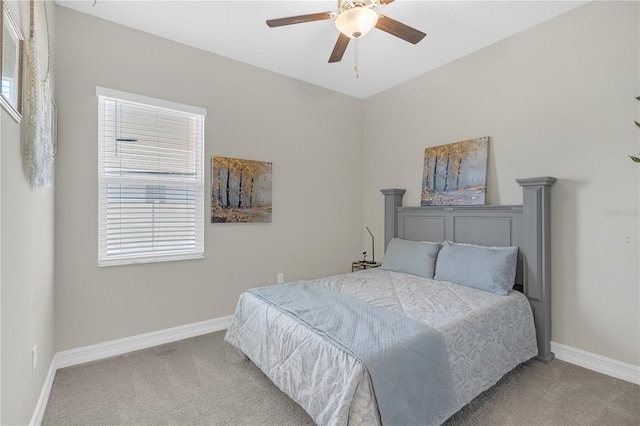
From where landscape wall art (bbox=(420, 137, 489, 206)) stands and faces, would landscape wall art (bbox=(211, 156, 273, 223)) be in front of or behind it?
in front

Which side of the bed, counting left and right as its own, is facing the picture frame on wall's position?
front

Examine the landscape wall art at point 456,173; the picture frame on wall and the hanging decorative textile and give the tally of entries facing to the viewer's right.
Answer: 2

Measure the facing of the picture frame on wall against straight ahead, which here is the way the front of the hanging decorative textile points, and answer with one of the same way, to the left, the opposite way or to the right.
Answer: the same way

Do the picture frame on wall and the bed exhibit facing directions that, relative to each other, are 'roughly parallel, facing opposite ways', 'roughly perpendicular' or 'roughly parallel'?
roughly parallel, facing opposite ways

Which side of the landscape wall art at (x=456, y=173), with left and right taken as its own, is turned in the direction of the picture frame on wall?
front

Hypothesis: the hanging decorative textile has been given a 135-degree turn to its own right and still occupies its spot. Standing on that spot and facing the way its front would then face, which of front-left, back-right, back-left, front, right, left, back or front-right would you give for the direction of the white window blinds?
back

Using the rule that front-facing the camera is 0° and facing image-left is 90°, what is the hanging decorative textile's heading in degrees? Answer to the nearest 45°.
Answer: approximately 270°

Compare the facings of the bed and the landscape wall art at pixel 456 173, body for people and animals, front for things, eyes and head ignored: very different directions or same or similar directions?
same or similar directions

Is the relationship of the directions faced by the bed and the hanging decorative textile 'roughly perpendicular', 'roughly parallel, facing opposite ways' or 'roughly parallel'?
roughly parallel, facing opposite ways

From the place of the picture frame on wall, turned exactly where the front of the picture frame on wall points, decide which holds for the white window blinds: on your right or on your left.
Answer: on your left

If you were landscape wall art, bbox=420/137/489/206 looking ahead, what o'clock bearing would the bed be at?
The bed is roughly at 11 o'clock from the landscape wall art.

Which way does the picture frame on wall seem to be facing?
to the viewer's right

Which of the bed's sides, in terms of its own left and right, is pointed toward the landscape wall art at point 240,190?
right

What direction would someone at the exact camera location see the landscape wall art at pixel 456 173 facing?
facing the viewer and to the left of the viewer

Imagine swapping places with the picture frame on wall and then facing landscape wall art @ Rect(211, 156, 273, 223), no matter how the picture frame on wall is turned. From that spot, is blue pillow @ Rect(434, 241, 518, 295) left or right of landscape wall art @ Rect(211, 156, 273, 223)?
right
